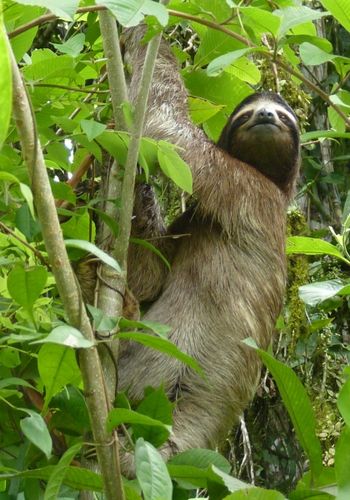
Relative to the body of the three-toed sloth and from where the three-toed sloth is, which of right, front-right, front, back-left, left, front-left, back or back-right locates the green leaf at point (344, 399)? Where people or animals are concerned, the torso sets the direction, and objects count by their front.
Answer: left

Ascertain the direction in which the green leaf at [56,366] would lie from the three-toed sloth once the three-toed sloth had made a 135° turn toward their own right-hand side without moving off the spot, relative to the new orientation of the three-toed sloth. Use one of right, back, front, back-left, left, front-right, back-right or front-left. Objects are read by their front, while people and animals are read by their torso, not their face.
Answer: back-right
